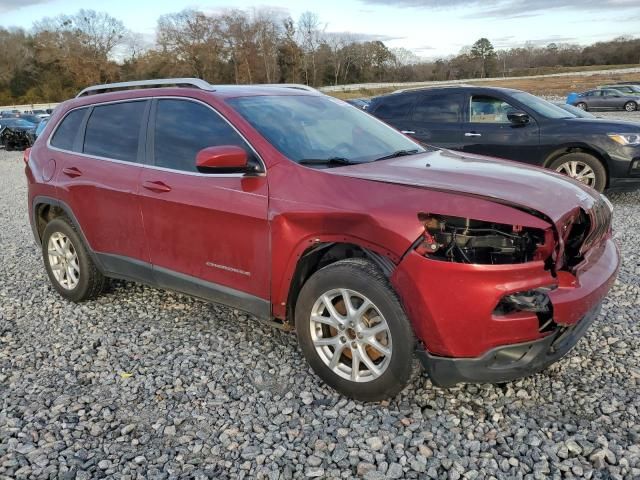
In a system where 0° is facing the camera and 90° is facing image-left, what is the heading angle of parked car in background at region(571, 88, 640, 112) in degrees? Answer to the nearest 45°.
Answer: approximately 270°

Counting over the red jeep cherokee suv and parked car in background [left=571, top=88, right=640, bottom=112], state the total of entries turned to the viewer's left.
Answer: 0

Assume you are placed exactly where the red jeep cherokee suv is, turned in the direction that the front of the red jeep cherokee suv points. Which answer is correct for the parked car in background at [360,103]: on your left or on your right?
on your left

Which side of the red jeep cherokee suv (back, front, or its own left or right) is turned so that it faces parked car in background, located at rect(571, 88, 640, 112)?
left

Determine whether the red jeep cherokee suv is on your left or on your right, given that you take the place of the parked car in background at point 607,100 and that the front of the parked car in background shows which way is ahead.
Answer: on your right
